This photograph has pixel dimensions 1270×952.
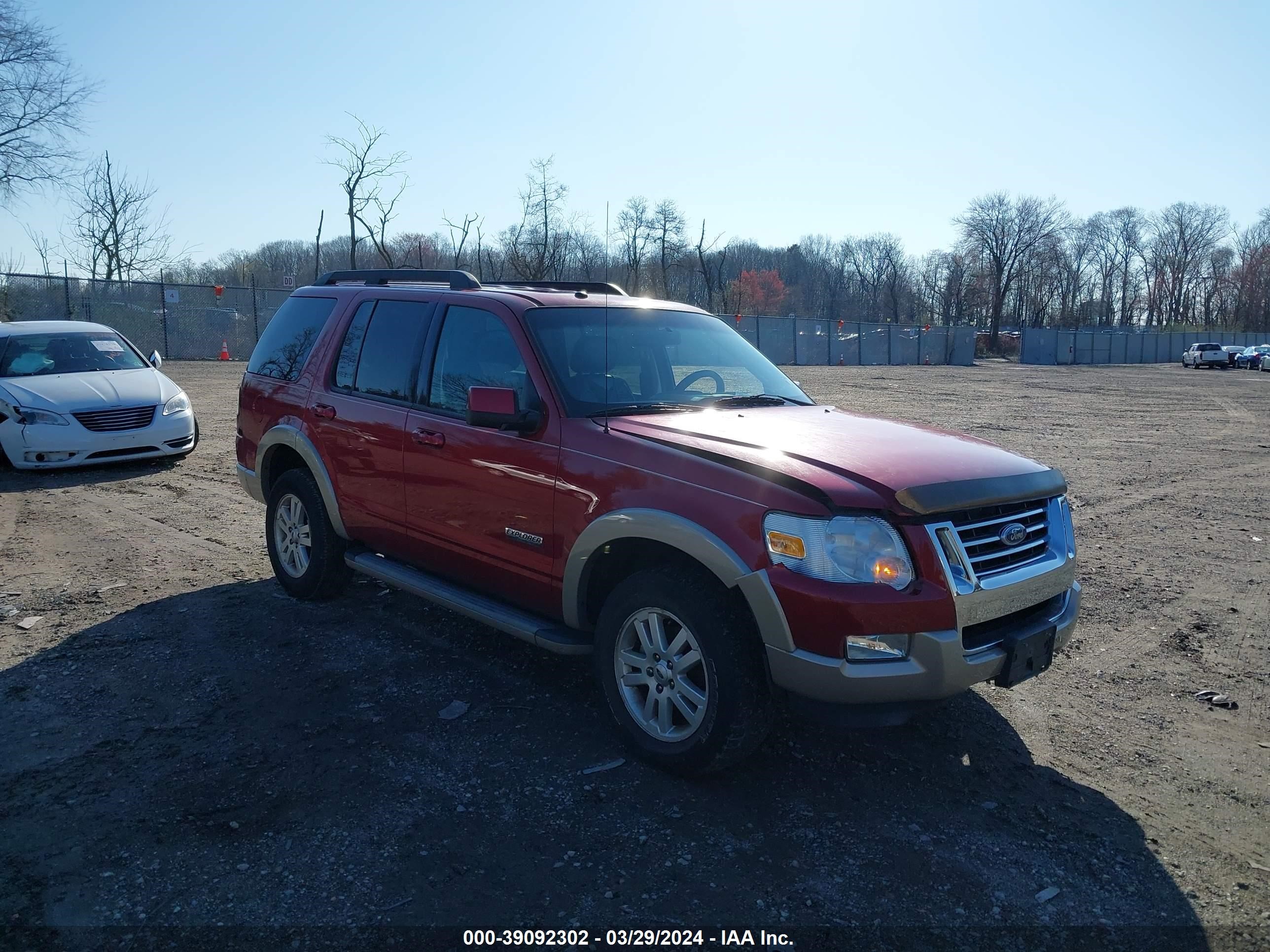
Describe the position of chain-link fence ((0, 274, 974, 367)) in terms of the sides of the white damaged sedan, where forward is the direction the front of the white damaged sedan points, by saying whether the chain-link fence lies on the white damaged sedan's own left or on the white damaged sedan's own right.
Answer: on the white damaged sedan's own left

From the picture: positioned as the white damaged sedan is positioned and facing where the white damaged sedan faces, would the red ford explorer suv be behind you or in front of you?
in front

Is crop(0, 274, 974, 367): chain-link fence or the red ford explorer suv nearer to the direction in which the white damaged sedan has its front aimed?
the red ford explorer suv

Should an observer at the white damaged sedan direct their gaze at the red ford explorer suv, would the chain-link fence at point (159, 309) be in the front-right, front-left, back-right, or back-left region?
back-left

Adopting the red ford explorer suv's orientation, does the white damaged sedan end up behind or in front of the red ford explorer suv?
behind

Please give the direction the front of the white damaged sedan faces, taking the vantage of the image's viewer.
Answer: facing the viewer and to the right of the viewer

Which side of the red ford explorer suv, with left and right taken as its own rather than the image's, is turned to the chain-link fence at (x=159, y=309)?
back

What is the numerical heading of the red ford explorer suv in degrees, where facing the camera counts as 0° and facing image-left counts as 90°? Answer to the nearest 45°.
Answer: approximately 315°

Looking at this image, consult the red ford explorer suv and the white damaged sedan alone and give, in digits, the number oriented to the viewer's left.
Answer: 0
